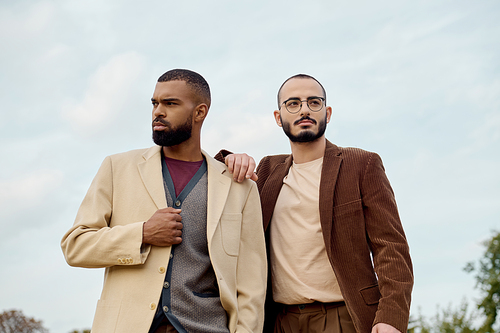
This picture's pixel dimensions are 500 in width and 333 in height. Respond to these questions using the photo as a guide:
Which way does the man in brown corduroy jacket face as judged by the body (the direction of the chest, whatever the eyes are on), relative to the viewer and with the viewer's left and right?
facing the viewer and to the left of the viewer

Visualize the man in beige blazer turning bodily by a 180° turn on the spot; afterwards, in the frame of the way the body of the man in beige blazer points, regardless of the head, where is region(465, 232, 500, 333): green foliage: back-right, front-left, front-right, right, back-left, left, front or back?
front-right

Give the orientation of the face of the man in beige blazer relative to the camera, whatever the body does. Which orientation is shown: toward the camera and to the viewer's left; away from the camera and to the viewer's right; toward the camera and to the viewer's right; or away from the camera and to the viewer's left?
toward the camera and to the viewer's left

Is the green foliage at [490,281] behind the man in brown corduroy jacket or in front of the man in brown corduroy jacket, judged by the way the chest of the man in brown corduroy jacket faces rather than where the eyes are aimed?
behind

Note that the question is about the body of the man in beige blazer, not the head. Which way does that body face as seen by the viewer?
toward the camera

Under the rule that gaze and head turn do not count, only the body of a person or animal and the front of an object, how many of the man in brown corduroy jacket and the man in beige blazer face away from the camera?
0
